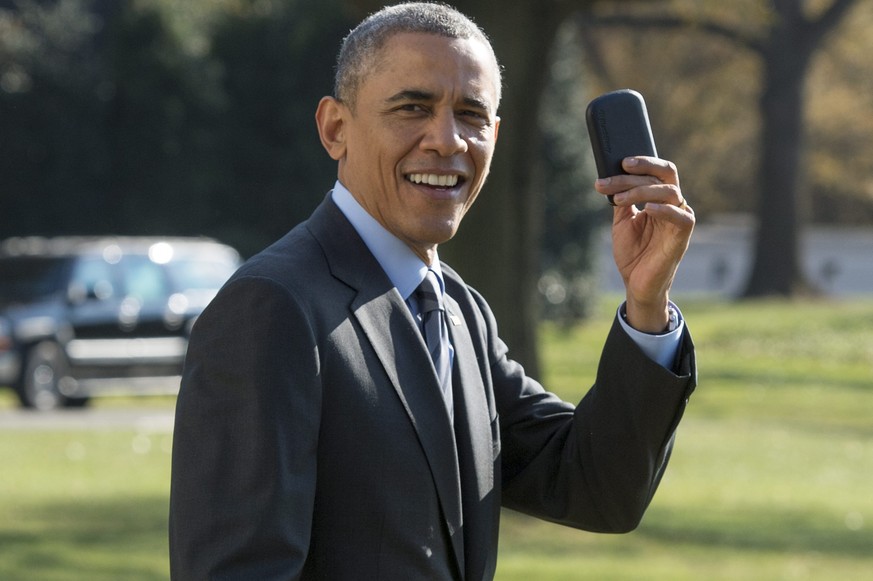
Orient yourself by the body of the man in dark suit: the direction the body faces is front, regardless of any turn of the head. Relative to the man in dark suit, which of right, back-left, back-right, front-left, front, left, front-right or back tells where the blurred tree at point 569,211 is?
back-left

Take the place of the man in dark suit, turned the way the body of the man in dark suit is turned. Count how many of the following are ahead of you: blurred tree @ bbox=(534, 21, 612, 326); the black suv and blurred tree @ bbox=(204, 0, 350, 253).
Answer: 0

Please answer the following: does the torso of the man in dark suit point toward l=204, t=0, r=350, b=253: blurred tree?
no

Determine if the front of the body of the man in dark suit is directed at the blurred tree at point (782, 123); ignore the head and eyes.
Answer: no

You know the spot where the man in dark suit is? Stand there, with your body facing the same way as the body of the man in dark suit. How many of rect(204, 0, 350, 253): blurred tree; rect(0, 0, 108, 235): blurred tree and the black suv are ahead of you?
0

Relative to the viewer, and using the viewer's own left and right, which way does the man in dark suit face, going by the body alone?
facing the viewer and to the right of the viewer

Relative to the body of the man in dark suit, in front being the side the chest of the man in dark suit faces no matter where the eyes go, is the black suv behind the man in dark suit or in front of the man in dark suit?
behind

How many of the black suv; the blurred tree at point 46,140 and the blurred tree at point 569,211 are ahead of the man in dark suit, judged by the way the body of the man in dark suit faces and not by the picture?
0

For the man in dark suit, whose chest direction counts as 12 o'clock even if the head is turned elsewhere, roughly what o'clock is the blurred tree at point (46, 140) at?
The blurred tree is roughly at 7 o'clock from the man in dark suit.
